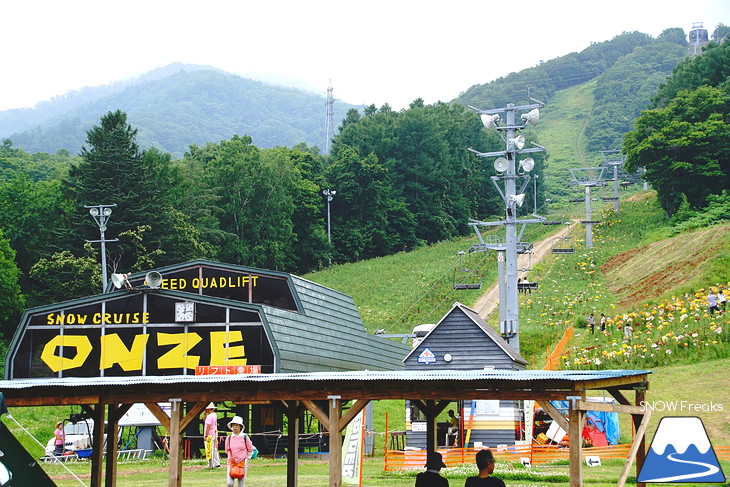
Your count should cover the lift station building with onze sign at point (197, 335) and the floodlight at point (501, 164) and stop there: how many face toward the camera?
2

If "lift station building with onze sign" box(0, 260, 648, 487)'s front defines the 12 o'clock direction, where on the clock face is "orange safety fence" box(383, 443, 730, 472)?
The orange safety fence is roughly at 10 o'clock from the lift station building with onze sign.

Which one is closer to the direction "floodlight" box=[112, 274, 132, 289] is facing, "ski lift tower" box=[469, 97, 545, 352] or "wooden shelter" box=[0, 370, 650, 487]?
the wooden shelter

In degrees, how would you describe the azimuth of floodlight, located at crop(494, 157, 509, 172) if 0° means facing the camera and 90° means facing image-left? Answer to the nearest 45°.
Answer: approximately 0°

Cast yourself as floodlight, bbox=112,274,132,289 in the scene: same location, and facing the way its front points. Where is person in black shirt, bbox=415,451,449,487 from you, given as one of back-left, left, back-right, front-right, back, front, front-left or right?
front-left

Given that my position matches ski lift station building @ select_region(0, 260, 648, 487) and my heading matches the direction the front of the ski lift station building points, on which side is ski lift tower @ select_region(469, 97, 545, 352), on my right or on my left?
on my left

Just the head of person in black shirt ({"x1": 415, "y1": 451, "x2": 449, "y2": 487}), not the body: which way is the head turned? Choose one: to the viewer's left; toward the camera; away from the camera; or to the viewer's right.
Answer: away from the camera

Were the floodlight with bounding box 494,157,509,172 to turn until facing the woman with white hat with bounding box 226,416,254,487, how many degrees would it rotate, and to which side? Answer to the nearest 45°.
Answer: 0° — it already faces them

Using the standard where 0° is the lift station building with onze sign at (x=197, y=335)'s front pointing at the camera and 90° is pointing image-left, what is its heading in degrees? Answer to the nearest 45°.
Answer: approximately 0°

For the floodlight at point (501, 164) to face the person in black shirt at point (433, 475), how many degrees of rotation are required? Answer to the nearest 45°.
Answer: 0° — it already faces them
